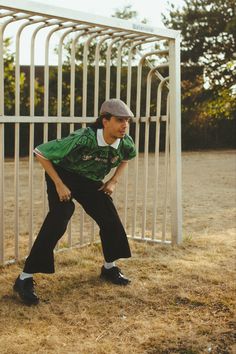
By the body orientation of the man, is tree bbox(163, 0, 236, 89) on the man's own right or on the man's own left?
on the man's own left
